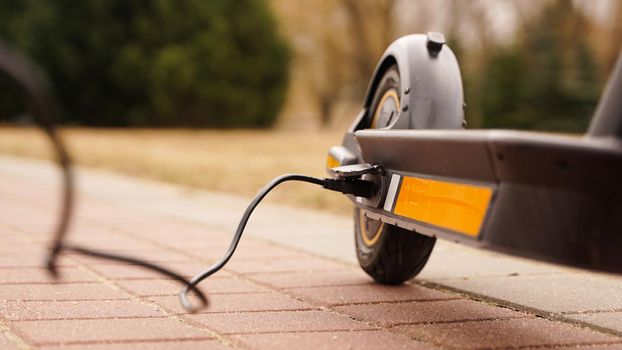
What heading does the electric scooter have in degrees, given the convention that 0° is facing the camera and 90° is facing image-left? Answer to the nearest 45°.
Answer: approximately 315°
